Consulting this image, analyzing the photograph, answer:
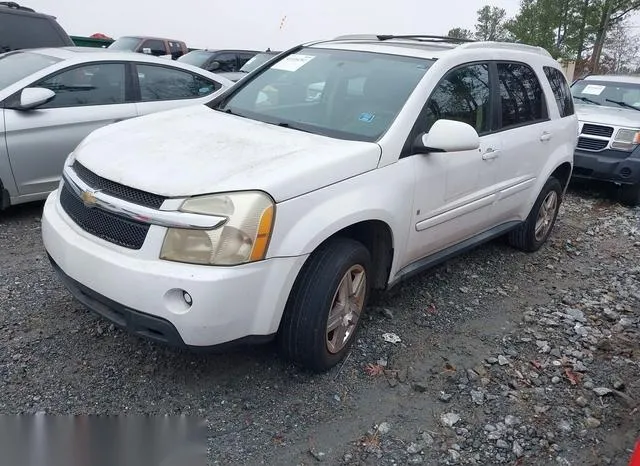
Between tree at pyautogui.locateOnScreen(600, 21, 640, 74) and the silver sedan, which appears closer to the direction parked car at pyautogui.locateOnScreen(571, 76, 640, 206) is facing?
the silver sedan

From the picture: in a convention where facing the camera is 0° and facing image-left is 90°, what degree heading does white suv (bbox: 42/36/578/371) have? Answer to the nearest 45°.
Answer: approximately 45°

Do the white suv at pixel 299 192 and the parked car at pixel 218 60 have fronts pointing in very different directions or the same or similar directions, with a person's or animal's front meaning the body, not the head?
same or similar directions

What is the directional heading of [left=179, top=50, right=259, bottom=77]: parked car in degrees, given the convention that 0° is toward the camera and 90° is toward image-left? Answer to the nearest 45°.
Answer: approximately 45°

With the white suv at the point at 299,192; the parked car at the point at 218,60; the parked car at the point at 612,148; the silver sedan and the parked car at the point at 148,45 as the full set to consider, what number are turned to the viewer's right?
0

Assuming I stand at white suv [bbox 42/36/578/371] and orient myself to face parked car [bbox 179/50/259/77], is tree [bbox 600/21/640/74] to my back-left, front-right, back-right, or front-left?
front-right

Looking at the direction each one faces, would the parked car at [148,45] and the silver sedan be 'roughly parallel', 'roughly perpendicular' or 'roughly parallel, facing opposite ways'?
roughly parallel

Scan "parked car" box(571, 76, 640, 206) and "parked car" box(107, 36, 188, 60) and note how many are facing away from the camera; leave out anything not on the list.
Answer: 0

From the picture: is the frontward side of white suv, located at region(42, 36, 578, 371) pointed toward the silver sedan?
no

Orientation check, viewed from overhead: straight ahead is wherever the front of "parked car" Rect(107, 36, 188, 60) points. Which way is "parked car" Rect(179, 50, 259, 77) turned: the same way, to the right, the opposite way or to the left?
the same way

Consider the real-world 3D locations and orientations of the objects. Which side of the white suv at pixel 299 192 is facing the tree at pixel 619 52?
back

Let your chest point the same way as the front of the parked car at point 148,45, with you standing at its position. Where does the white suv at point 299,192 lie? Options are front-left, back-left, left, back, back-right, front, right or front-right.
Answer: front-left

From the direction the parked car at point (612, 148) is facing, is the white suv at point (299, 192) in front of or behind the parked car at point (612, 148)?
in front

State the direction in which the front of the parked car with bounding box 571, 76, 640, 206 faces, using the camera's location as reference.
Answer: facing the viewer and to the left of the viewer

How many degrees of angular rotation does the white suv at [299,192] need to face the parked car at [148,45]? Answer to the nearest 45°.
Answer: approximately 135° to its right

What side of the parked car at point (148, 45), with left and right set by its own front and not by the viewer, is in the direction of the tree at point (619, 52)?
back
